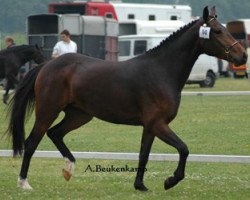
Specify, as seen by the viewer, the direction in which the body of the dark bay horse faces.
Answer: to the viewer's right

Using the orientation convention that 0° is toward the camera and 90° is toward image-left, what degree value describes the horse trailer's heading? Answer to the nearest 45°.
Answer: approximately 225°

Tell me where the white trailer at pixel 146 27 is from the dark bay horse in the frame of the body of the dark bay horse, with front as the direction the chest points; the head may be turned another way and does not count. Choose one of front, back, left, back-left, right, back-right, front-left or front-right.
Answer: left
